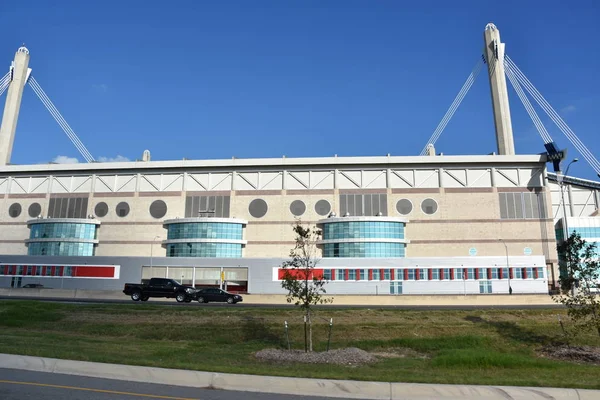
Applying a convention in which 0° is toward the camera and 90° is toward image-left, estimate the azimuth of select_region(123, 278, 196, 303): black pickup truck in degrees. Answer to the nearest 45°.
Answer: approximately 270°

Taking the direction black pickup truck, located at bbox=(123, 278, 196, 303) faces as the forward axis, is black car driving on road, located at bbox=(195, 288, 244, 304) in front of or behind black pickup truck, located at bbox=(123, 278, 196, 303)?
in front
